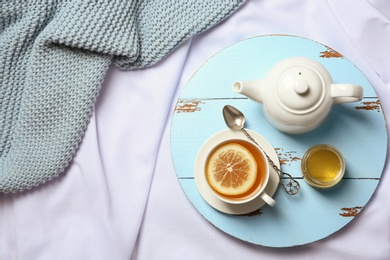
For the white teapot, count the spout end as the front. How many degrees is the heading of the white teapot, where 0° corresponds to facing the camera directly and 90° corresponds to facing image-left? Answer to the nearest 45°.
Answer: approximately 90°
